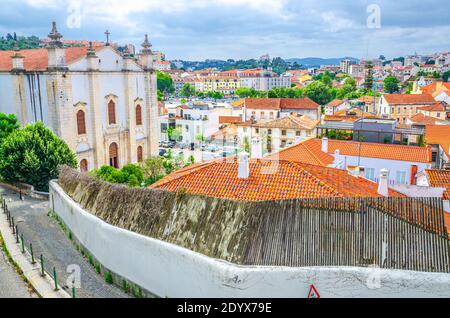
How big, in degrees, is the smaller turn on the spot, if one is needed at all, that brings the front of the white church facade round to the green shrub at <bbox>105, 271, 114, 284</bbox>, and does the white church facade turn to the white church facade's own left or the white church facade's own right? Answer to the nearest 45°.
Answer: approximately 45° to the white church facade's own right

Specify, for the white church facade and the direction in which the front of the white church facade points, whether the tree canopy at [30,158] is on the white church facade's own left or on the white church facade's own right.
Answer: on the white church facade's own right

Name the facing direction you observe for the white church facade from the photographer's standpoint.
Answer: facing the viewer and to the right of the viewer

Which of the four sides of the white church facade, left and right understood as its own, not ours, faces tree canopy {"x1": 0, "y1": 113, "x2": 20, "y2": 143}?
right

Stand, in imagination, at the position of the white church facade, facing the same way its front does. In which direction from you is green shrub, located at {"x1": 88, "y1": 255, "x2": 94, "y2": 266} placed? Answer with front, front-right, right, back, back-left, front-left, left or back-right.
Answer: front-right
